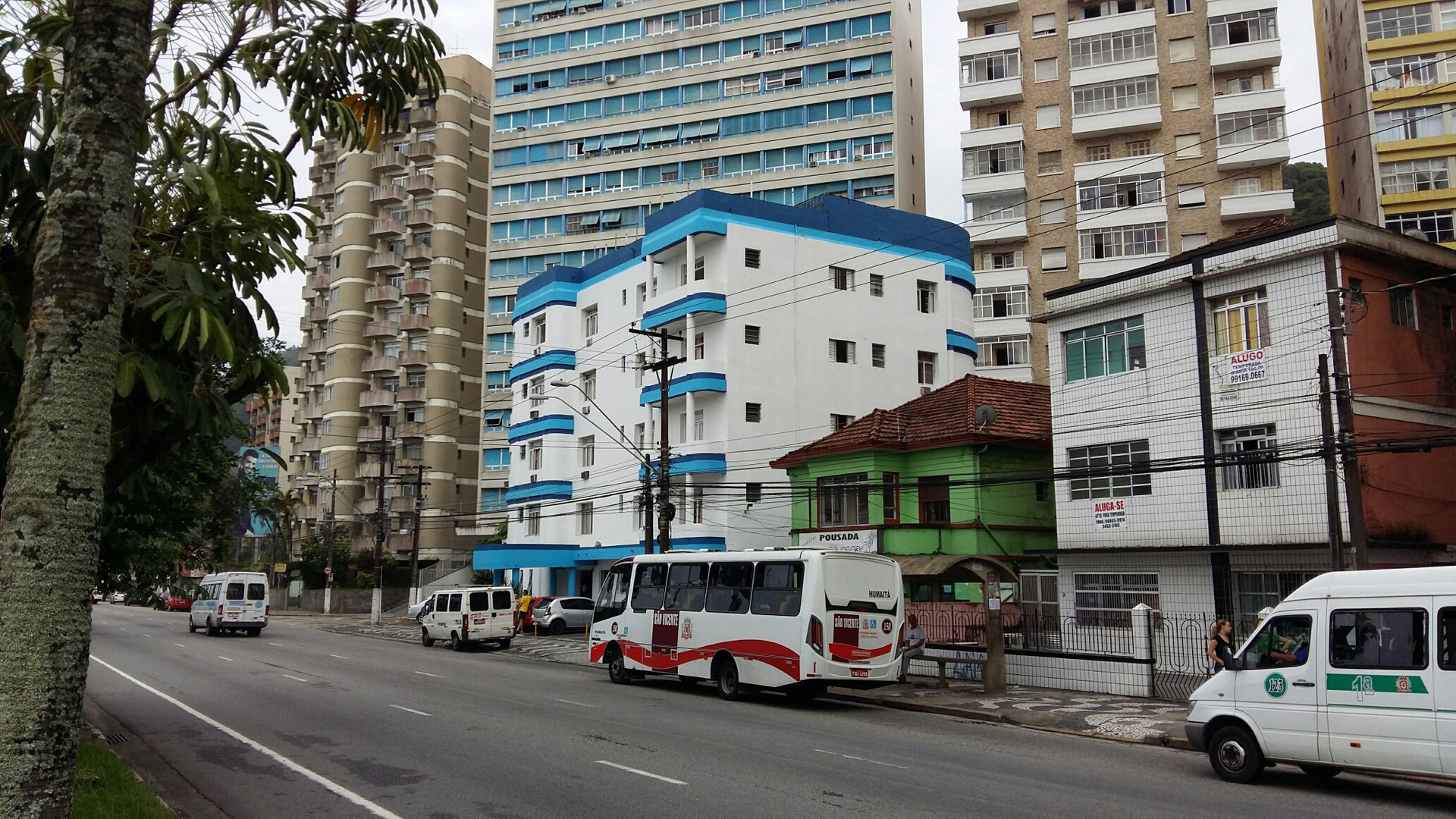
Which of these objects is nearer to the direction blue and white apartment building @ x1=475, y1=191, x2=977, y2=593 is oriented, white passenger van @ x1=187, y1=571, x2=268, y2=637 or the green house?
the white passenger van

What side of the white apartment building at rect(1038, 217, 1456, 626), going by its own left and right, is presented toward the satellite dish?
right

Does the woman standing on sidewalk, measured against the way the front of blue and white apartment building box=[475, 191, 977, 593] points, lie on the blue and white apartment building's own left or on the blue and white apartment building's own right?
on the blue and white apartment building's own left

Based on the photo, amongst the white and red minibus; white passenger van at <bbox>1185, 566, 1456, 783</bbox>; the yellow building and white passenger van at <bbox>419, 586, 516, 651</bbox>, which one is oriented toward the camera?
the yellow building

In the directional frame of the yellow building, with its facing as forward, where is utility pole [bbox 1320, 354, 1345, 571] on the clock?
The utility pole is roughly at 12 o'clock from the yellow building.

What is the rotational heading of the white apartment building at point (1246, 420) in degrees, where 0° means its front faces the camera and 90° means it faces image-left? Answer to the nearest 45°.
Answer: approximately 45°

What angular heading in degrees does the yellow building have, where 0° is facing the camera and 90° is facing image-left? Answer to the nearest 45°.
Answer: approximately 0°

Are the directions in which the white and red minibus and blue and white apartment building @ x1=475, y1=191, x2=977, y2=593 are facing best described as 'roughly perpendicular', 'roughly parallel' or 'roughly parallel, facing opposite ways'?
roughly perpendicular

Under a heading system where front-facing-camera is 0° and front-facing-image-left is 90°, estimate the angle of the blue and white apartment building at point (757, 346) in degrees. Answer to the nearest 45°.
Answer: approximately 45°

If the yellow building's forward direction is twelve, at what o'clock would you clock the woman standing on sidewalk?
The woman standing on sidewalk is roughly at 12 o'clock from the yellow building.

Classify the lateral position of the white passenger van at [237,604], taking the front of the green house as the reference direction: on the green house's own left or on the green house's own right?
on the green house's own right

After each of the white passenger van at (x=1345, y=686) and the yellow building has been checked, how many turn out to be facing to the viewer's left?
1

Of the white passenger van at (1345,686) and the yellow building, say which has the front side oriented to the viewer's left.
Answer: the white passenger van

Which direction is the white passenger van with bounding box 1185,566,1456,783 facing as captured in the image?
to the viewer's left
